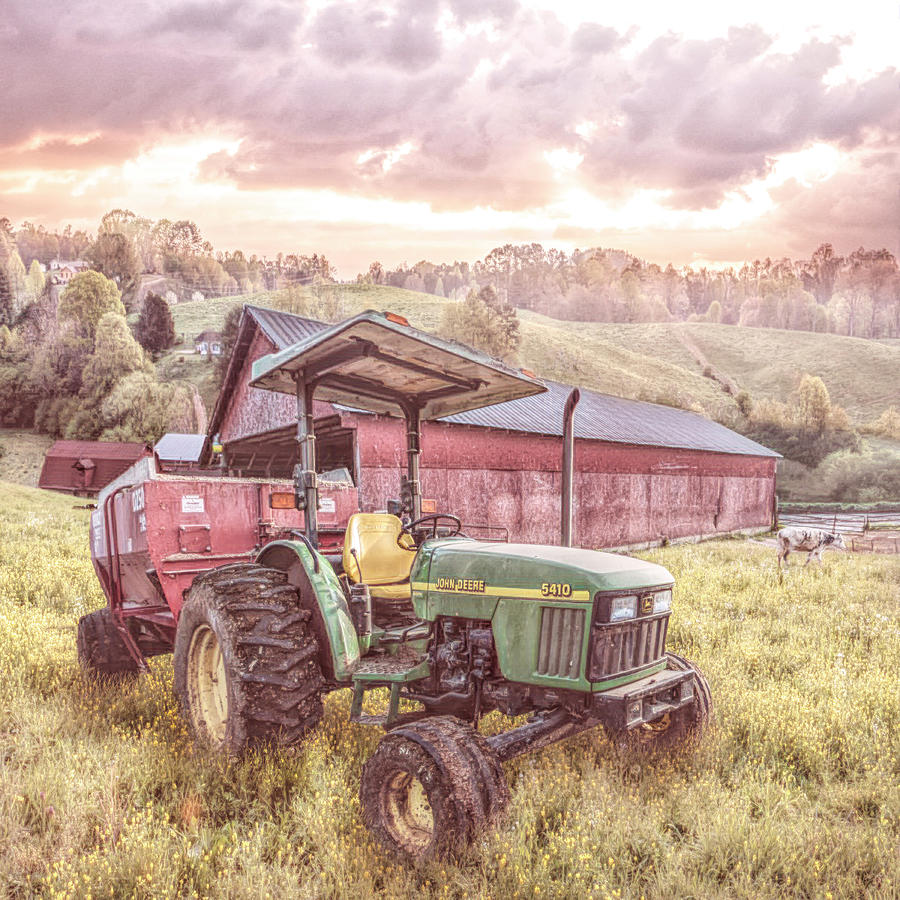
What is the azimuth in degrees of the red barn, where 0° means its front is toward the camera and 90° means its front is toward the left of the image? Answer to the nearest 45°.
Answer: approximately 45°

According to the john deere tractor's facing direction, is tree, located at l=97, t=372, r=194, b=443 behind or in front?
behind

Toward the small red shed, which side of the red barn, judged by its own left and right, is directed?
right

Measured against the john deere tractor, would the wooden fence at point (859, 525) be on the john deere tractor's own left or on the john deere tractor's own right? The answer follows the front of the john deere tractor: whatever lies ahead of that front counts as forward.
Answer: on the john deere tractor's own left

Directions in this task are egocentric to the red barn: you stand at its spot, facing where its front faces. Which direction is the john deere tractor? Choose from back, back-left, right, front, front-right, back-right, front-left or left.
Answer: front-left

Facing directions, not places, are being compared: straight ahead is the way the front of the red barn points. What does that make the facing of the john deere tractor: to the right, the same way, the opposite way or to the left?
to the left

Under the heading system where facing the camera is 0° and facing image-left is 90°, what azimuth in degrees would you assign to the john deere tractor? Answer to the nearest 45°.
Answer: approximately 315°
